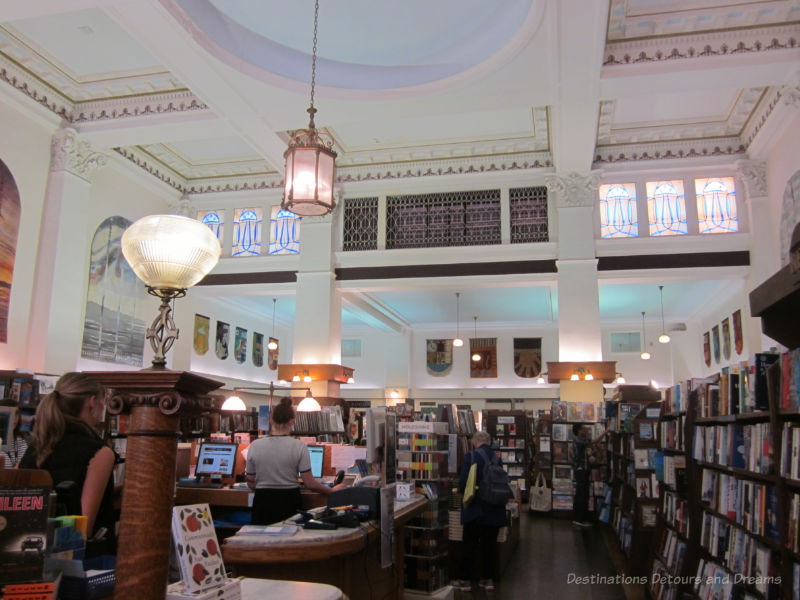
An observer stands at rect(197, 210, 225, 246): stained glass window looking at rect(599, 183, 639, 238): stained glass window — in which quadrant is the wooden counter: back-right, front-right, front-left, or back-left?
front-right

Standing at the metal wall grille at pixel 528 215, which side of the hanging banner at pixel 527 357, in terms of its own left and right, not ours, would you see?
front

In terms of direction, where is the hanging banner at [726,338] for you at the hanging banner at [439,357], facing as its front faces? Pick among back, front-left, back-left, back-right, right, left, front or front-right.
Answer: front-left

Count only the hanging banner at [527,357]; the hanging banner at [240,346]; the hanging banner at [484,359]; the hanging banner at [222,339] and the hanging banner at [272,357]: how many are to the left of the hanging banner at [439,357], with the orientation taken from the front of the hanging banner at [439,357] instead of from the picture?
2

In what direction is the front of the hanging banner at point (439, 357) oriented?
toward the camera

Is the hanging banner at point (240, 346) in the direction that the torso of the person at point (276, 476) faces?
yes

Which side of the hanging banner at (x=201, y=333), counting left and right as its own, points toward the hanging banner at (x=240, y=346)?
left

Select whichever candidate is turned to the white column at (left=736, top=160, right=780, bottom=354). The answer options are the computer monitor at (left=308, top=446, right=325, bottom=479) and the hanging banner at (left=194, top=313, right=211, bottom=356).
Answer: the hanging banner

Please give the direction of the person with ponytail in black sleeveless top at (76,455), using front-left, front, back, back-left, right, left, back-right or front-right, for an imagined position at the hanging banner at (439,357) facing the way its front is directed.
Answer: front

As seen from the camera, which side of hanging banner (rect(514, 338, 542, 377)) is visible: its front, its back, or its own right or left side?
front

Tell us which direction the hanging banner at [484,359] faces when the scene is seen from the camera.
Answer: facing the viewer

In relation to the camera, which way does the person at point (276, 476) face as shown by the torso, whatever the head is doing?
away from the camera

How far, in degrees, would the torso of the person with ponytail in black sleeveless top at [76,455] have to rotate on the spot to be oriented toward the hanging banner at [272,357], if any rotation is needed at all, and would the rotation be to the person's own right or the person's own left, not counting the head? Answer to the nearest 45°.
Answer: approximately 45° to the person's own left

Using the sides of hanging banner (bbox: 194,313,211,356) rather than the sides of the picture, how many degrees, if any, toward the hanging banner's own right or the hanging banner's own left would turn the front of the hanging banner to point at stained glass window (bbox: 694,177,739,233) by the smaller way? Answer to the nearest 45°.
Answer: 0° — it already faces it

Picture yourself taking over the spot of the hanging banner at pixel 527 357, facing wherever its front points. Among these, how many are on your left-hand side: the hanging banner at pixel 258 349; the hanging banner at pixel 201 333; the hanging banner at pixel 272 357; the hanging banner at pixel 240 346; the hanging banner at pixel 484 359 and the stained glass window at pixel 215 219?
0

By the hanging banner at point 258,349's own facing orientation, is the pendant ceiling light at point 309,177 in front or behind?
in front

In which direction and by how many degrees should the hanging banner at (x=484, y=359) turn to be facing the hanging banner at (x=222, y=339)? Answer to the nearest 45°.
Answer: approximately 45° to its right

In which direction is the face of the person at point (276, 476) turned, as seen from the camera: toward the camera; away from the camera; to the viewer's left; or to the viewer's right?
away from the camera

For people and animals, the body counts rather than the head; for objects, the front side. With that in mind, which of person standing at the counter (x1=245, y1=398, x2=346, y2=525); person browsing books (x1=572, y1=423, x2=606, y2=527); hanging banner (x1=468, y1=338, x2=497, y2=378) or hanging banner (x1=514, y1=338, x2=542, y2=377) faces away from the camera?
person standing at the counter (x1=245, y1=398, x2=346, y2=525)
